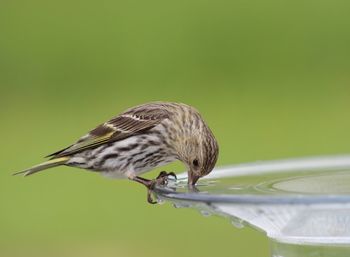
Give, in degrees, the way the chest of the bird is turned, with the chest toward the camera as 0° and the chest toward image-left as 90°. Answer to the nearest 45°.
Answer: approximately 270°
